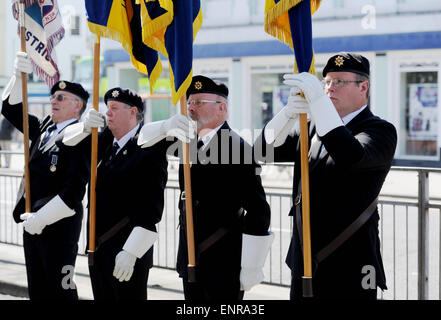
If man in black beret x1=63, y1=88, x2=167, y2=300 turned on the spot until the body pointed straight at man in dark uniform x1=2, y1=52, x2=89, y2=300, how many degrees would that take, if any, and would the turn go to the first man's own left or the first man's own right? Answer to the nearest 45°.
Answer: approximately 90° to the first man's own right

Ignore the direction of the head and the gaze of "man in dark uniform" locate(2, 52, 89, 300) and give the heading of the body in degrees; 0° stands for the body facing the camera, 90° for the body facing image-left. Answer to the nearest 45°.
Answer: approximately 45°

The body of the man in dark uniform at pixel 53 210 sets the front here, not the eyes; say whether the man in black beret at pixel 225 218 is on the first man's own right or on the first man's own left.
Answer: on the first man's own left

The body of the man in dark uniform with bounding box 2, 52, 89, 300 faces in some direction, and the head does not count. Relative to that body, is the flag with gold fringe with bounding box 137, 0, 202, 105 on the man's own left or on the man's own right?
on the man's own left

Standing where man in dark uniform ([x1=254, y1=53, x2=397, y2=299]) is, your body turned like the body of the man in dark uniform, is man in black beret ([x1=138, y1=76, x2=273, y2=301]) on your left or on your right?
on your right

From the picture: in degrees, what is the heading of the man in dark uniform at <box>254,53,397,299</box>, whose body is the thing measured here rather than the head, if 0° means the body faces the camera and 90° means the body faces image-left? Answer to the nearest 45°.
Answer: approximately 45°
